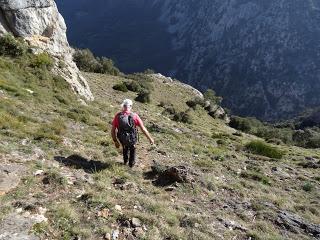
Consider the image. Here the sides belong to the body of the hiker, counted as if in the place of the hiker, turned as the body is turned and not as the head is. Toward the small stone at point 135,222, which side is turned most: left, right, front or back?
back

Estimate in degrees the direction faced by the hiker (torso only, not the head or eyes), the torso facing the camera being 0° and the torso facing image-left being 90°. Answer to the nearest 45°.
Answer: approximately 180°

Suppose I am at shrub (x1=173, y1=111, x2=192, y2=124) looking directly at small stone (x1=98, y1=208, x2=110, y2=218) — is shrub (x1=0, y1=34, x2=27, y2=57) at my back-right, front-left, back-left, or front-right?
front-right

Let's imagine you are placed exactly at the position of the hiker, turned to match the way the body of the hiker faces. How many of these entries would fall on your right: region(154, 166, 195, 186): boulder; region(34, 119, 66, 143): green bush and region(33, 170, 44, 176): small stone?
1

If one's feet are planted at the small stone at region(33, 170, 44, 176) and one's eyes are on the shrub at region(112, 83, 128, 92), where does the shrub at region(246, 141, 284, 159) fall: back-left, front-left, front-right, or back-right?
front-right

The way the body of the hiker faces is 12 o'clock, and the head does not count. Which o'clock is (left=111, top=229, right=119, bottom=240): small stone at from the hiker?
The small stone is roughly at 6 o'clock from the hiker.

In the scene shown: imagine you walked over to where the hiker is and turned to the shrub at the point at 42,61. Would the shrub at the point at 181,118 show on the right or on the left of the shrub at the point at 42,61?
right

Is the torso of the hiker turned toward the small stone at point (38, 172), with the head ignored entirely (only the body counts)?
no

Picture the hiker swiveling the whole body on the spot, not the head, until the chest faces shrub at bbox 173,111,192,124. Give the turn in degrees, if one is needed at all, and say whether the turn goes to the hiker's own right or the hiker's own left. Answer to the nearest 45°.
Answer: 0° — they already face it

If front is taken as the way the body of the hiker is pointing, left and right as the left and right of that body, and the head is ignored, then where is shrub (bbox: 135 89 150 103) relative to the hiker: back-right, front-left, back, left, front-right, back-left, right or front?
front

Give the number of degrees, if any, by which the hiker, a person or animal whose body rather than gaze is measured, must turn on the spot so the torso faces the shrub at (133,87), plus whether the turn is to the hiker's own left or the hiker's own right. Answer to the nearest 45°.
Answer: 0° — they already face it

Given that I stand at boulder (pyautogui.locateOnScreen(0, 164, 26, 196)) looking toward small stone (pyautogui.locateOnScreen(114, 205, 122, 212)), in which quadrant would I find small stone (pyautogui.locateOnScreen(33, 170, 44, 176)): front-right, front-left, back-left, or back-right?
front-left
